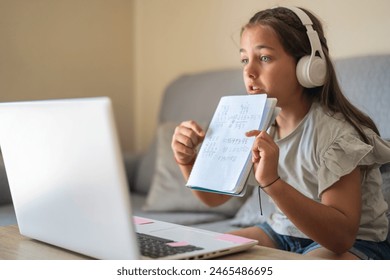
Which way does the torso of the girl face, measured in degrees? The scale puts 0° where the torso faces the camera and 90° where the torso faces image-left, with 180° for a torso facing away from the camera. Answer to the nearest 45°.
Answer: approximately 45°

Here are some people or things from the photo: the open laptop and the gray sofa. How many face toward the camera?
1

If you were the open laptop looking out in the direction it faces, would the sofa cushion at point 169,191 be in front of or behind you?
in front

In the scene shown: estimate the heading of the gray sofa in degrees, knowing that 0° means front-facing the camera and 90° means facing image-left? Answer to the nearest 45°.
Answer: approximately 0°

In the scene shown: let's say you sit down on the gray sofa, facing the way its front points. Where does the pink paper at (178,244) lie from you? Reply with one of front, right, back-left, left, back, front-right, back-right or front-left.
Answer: front

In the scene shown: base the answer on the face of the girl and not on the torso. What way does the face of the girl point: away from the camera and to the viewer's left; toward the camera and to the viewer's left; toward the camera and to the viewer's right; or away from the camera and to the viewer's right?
toward the camera and to the viewer's left

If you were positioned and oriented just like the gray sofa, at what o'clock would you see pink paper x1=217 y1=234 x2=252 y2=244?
The pink paper is roughly at 12 o'clock from the gray sofa.

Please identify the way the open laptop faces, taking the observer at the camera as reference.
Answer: facing away from the viewer and to the right of the viewer

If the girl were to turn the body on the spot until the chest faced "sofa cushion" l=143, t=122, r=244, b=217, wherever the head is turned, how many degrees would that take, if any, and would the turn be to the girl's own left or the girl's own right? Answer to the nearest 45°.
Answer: approximately 90° to the girl's own right

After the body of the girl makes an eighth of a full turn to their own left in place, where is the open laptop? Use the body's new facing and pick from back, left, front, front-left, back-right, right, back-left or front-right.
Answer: front-right

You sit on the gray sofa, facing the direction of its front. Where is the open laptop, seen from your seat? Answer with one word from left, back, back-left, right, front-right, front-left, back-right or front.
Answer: front

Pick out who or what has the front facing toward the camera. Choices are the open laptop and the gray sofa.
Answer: the gray sofa
